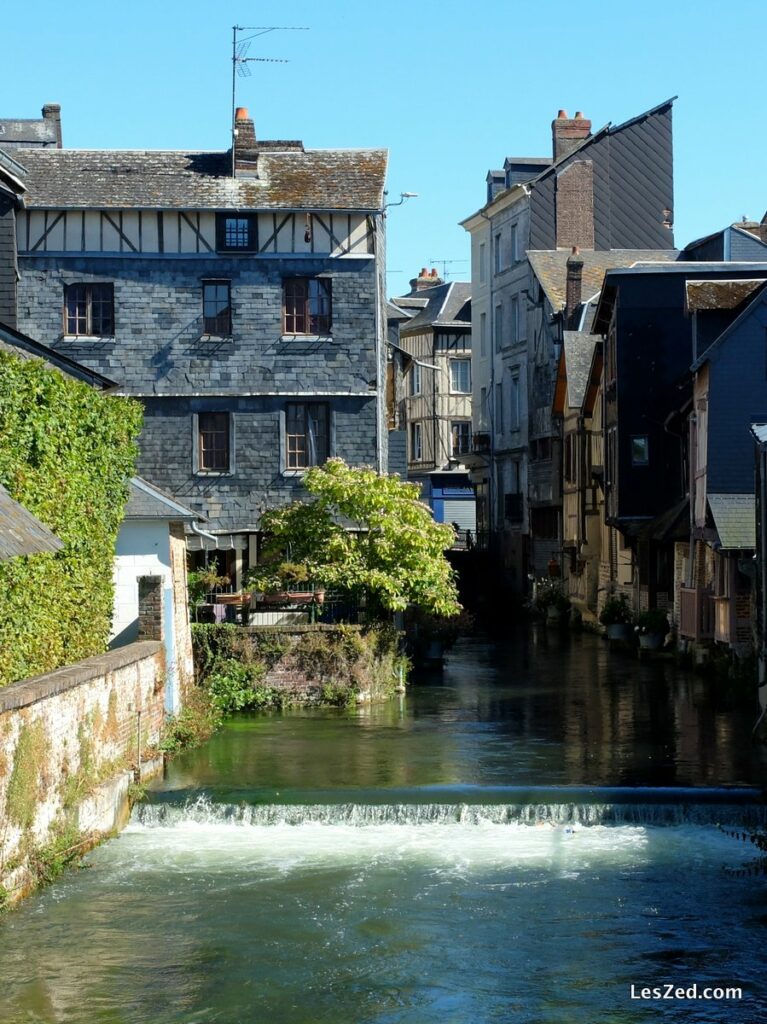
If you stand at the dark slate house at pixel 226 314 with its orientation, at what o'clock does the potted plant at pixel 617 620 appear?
The potted plant is roughly at 8 o'clock from the dark slate house.

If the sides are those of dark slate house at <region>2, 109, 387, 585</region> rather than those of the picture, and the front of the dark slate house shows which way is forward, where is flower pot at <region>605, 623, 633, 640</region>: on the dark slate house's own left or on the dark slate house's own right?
on the dark slate house's own left

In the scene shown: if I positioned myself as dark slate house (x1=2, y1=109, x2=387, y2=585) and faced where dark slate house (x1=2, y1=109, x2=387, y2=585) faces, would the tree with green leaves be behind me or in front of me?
in front

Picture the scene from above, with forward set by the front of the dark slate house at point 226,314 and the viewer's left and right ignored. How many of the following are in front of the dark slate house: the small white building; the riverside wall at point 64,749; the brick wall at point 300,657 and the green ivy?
4

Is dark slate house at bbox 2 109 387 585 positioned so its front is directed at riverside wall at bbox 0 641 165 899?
yes

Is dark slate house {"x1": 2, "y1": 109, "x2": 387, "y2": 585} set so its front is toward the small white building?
yes

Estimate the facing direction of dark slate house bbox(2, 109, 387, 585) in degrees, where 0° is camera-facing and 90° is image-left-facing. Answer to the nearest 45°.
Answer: approximately 0°

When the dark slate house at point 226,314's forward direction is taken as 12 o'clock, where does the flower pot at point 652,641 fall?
The flower pot is roughly at 9 o'clock from the dark slate house.

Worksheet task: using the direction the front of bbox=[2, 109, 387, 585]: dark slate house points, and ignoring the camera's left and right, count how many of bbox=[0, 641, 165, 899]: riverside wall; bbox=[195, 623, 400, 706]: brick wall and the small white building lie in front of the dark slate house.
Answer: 3

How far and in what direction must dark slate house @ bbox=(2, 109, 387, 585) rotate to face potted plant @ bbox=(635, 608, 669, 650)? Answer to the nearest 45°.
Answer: approximately 90° to its left

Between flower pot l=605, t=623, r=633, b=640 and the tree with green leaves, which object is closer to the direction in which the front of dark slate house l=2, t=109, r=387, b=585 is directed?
the tree with green leaves
